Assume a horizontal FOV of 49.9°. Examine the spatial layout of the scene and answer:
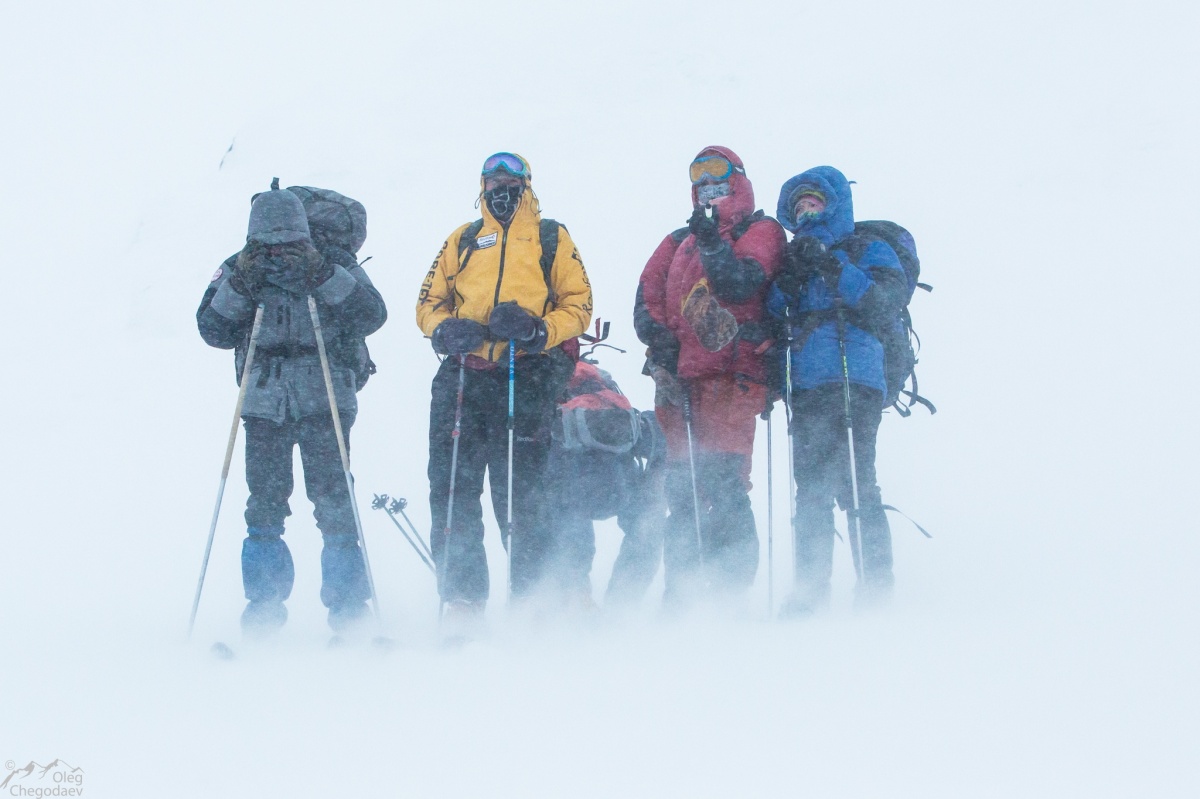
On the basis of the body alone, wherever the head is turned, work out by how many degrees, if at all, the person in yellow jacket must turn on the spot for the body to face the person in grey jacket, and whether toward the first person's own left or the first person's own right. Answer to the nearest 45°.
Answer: approximately 90° to the first person's own right

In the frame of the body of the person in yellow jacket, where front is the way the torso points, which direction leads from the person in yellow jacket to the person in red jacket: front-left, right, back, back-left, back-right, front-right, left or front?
left

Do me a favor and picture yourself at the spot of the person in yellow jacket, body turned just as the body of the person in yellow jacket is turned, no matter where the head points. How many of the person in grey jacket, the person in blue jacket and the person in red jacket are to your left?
2

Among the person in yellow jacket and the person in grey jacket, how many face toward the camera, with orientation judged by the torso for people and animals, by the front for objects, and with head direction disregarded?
2

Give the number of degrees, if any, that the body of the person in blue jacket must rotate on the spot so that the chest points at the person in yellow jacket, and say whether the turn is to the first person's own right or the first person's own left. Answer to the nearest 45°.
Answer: approximately 45° to the first person's own right

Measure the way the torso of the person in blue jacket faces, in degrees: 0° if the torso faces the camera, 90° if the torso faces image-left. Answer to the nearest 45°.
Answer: approximately 45°

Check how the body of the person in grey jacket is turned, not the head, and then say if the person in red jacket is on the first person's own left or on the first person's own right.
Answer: on the first person's own left

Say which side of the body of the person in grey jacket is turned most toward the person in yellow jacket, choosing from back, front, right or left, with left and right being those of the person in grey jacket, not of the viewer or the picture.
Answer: left

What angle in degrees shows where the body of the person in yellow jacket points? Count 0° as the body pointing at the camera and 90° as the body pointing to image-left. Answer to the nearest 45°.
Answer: approximately 0°

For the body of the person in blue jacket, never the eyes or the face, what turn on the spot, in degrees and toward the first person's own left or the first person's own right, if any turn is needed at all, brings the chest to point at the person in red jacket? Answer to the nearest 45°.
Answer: approximately 45° to the first person's own right

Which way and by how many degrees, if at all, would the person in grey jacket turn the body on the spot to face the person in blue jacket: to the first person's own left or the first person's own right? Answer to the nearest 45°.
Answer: approximately 90° to the first person's own left
